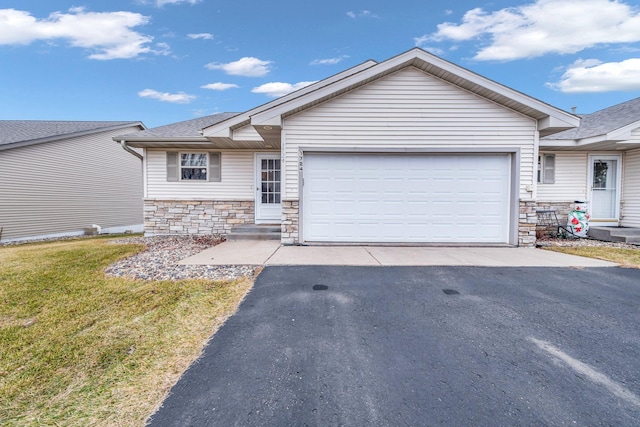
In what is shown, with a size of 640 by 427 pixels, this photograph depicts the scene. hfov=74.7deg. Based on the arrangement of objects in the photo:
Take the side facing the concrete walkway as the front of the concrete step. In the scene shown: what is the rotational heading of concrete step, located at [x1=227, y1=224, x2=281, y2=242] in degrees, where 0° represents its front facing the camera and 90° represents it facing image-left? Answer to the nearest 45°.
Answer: approximately 0°

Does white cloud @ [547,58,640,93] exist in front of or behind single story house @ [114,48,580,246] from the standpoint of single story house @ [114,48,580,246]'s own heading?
behind

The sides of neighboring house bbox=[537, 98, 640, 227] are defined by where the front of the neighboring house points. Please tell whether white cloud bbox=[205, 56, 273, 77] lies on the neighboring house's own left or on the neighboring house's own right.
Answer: on the neighboring house's own right

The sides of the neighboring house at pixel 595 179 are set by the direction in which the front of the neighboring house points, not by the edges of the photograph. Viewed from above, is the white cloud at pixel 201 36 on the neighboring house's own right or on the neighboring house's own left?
on the neighboring house's own right

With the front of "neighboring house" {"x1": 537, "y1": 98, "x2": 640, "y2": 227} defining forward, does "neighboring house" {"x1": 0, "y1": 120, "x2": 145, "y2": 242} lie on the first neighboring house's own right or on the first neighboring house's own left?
on the first neighboring house's own right

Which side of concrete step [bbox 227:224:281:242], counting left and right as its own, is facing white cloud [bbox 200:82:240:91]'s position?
back

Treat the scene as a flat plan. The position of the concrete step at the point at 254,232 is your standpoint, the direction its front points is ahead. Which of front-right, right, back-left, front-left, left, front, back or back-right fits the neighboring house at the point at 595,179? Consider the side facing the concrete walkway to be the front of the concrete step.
left

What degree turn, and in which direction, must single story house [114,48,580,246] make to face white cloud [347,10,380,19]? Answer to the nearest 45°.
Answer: approximately 180°

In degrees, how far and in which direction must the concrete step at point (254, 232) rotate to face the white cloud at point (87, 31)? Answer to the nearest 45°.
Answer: approximately 135° to its right
